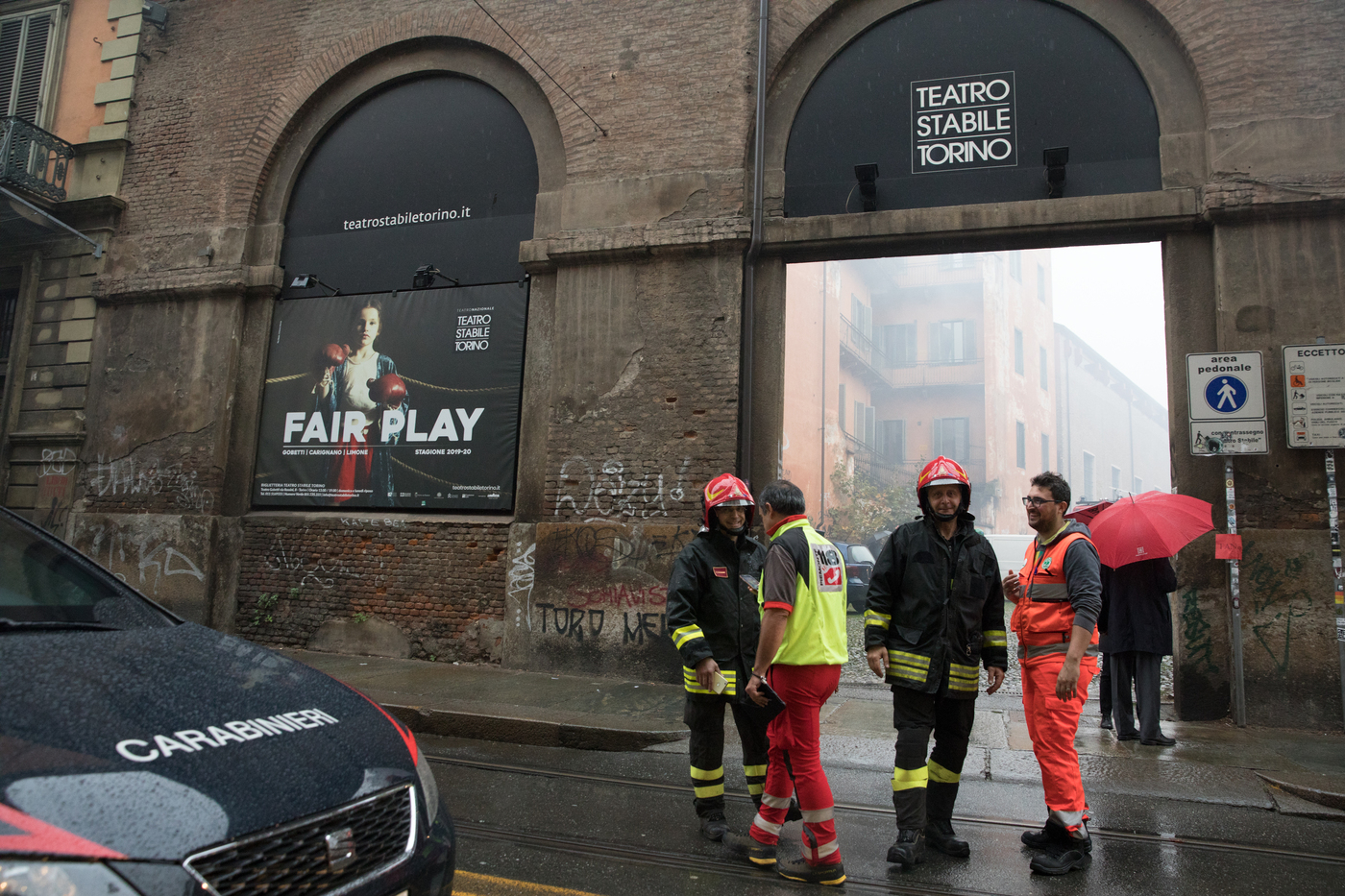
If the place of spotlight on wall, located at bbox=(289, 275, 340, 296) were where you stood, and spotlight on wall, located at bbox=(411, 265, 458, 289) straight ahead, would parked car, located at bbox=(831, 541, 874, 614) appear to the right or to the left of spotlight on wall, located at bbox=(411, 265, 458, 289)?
left

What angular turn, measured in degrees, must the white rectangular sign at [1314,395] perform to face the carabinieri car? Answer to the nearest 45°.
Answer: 0° — it already faces it

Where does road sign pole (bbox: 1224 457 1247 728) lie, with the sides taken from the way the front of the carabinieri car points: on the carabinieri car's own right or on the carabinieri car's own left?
on the carabinieri car's own left

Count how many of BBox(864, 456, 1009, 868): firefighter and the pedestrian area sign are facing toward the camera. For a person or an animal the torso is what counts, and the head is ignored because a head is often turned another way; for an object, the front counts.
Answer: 2

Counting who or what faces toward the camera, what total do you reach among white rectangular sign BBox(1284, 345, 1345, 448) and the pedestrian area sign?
2

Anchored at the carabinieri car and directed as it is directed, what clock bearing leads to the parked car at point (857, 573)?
The parked car is roughly at 9 o'clock from the carabinieri car.

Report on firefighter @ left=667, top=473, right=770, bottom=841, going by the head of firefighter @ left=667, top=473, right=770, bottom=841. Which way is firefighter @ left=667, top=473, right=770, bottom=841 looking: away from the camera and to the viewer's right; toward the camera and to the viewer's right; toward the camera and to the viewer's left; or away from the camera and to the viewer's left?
toward the camera and to the viewer's right

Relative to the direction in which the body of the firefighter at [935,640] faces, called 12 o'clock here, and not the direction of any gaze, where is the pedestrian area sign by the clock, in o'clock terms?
The pedestrian area sign is roughly at 7 o'clock from the firefighter.

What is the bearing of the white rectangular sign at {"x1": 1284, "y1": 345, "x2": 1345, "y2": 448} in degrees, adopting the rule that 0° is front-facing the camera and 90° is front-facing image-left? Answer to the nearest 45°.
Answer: approximately 0°
